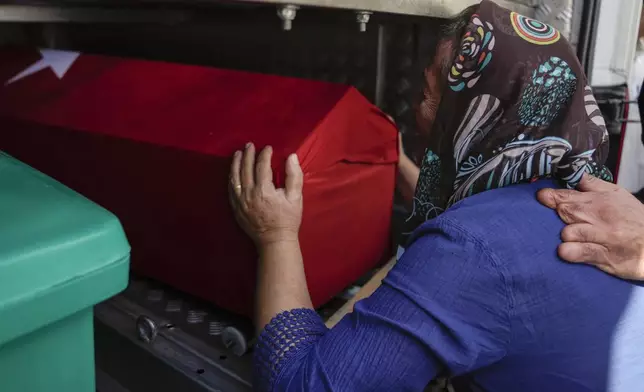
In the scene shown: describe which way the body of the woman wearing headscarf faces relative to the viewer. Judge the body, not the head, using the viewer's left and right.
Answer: facing away from the viewer and to the left of the viewer
